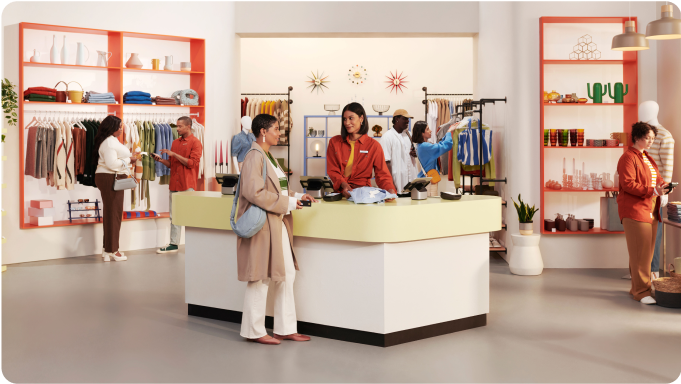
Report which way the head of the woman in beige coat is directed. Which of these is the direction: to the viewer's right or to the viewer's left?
to the viewer's right

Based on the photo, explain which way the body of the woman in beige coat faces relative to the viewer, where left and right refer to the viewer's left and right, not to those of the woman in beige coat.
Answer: facing to the right of the viewer

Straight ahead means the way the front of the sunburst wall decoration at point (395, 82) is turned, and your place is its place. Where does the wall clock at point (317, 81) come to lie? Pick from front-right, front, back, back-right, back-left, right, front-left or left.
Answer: right

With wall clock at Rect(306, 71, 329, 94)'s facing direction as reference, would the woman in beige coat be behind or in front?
in front

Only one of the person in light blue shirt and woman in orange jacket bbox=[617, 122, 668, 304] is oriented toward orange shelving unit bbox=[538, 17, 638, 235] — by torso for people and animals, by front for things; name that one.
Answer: the person in light blue shirt

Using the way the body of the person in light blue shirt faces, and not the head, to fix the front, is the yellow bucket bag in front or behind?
behind

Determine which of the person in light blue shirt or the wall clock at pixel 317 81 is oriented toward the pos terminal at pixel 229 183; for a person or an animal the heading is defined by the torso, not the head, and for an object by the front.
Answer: the wall clock

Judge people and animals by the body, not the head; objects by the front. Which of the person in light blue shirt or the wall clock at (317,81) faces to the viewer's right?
the person in light blue shirt

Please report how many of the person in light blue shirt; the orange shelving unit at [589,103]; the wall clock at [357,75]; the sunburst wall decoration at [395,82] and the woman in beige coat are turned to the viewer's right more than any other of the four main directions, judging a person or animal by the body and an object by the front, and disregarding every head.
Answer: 2

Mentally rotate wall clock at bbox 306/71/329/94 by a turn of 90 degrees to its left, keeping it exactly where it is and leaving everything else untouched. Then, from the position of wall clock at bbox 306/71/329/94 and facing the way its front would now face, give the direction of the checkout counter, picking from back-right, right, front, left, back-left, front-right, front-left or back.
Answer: right

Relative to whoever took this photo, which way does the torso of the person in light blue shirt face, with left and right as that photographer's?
facing to the right of the viewer

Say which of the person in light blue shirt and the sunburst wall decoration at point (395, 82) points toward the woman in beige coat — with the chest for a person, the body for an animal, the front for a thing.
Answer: the sunburst wall decoration

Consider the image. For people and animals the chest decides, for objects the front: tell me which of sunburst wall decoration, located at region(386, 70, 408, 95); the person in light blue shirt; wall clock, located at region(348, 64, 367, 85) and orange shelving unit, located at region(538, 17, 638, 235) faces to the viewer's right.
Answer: the person in light blue shirt
